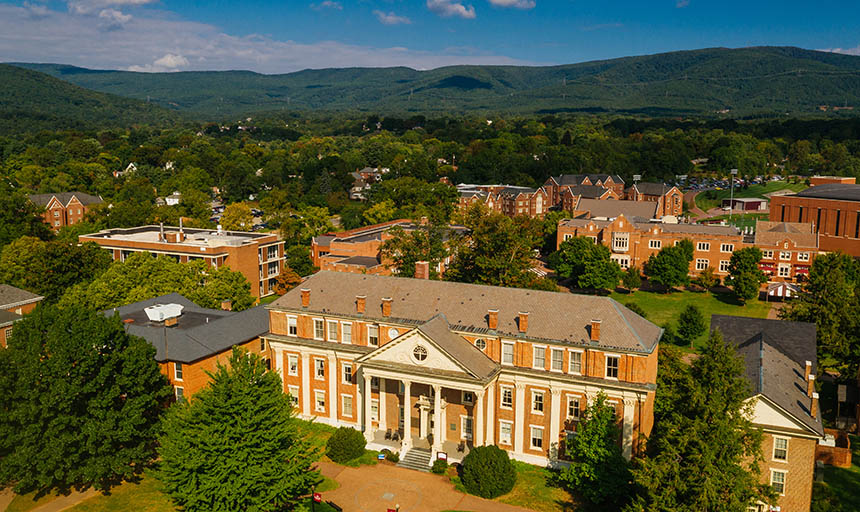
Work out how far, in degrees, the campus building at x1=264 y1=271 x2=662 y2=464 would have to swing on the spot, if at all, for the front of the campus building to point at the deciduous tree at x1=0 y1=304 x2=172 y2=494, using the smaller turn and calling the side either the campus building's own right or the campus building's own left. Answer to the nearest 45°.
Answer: approximately 45° to the campus building's own right

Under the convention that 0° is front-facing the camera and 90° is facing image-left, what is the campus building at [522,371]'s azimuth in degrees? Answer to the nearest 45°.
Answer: approximately 45°

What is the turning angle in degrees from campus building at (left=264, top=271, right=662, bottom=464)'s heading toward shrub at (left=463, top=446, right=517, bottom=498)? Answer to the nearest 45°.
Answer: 0° — it already faces it
